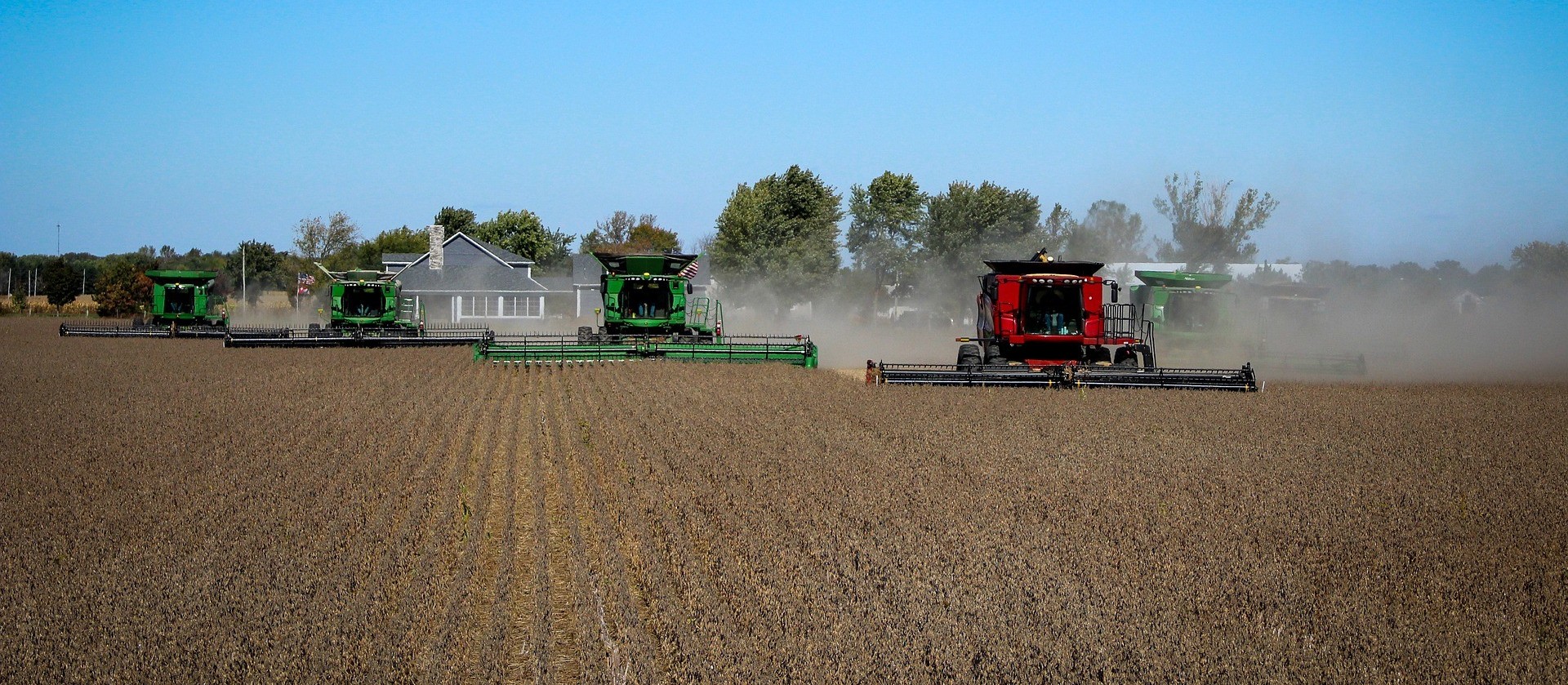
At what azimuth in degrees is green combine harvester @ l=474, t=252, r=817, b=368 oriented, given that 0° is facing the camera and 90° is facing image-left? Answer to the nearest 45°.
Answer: approximately 0°

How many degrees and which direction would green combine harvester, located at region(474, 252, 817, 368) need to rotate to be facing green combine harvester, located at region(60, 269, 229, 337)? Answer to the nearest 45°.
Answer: approximately 135° to its right

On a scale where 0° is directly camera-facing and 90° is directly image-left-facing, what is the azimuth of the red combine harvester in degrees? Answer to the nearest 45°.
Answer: approximately 0°

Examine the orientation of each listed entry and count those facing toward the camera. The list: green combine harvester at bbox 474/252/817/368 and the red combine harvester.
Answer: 2

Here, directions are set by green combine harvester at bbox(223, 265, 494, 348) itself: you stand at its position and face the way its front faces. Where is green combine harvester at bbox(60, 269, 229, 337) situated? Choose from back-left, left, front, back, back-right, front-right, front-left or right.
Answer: back-right

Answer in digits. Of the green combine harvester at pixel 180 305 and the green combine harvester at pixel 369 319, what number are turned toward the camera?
2

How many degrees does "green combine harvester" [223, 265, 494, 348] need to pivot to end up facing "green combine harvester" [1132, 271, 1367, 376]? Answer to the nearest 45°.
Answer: approximately 45° to its left
